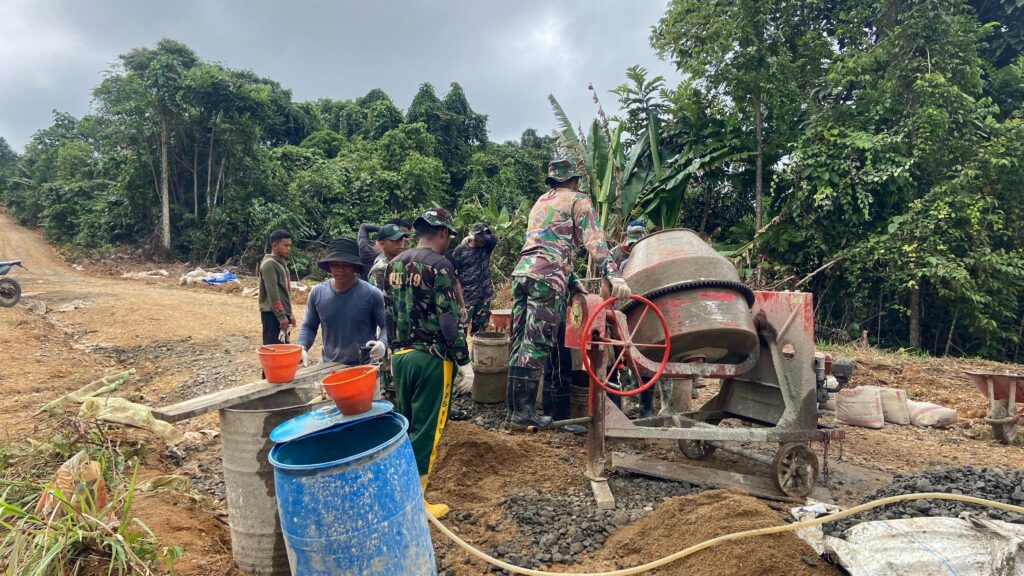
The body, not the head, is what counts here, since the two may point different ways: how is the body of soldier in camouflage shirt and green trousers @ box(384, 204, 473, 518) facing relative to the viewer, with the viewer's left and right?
facing away from the viewer and to the right of the viewer

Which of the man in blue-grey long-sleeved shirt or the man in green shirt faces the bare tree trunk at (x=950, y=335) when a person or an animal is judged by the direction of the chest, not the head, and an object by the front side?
the man in green shirt

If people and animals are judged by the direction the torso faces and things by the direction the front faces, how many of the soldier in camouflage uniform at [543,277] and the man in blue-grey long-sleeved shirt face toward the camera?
1

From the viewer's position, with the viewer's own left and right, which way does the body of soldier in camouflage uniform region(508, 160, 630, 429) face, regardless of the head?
facing away from the viewer and to the right of the viewer

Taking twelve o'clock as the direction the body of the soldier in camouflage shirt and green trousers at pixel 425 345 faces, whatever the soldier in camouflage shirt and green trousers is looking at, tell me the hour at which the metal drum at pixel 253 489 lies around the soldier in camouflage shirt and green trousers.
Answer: The metal drum is roughly at 6 o'clock from the soldier in camouflage shirt and green trousers.

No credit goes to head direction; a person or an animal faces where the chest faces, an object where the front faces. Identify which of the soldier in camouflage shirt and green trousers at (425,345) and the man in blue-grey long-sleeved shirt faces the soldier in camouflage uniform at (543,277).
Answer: the soldier in camouflage shirt and green trousers at (425,345)

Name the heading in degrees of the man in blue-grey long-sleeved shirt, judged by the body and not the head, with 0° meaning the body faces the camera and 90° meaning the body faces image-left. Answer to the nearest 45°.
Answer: approximately 0°

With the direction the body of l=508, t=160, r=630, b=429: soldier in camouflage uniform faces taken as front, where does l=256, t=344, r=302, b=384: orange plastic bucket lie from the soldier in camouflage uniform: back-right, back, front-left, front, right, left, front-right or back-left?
back

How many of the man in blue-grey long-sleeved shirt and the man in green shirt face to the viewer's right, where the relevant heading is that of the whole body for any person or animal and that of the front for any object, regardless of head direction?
1

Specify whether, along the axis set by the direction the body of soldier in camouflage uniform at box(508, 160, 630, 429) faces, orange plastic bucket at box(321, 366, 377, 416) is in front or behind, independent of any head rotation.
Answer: behind
